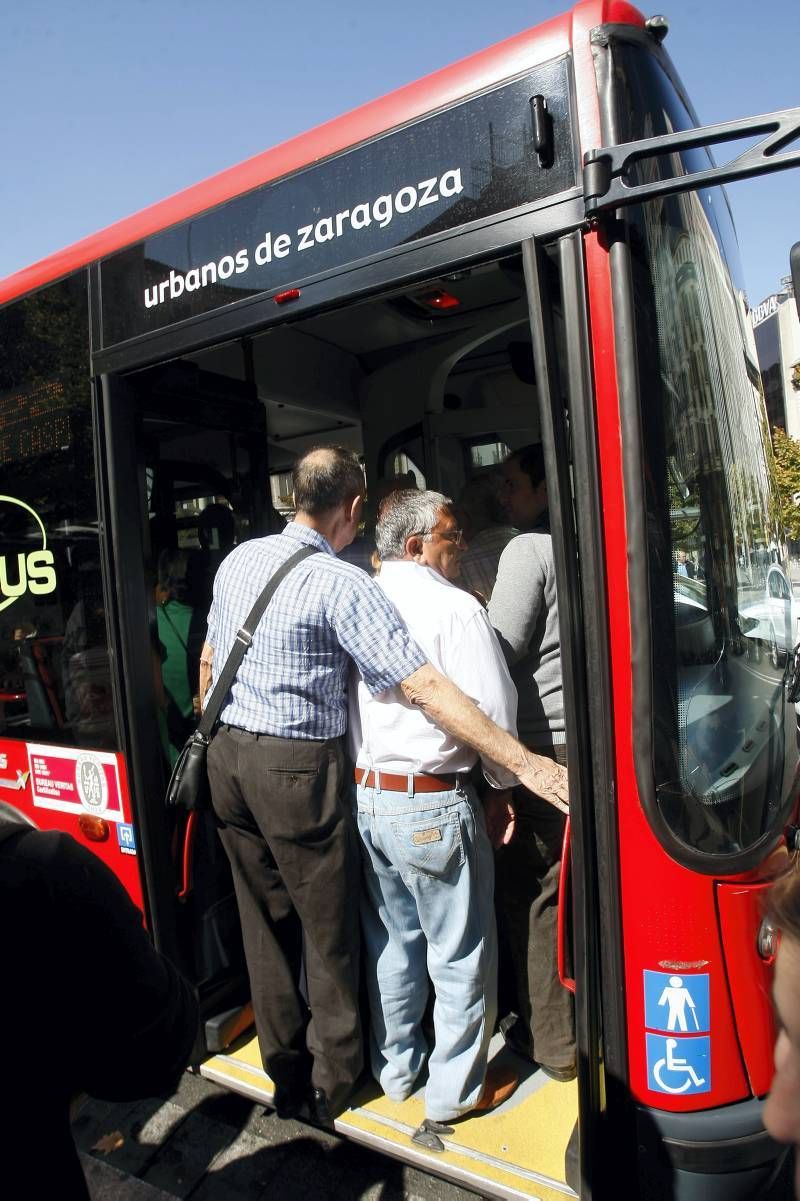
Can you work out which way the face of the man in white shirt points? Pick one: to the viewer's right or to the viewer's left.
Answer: to the viewer's right

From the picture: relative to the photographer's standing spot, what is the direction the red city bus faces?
facing the viewer and to the right of the viewer

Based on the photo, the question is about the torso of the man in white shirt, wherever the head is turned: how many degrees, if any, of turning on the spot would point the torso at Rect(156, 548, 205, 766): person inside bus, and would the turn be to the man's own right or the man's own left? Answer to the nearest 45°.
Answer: approximately 90° to the man's own left

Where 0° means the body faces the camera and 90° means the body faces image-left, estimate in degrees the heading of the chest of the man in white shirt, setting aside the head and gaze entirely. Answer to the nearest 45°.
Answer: approximately 225°
